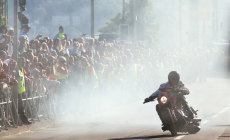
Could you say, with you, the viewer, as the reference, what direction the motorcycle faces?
facing the viewer and to the left of the viewer

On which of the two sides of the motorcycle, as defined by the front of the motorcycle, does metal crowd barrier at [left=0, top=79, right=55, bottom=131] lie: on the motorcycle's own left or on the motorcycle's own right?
on the motorcycle's own right
